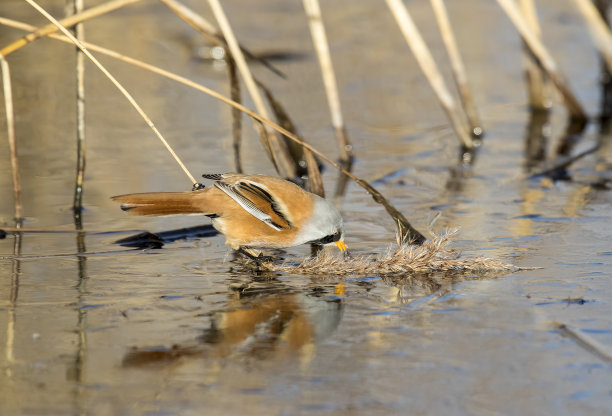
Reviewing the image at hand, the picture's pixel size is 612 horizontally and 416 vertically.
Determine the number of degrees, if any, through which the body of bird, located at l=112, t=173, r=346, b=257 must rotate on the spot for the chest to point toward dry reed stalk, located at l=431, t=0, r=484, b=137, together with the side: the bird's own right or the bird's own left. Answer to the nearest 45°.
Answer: approximately 45° to the bird's own left

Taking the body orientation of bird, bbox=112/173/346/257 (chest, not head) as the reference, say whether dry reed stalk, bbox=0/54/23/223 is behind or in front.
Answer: behind

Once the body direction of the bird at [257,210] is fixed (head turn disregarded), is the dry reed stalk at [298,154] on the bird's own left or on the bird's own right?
on the bird's own left

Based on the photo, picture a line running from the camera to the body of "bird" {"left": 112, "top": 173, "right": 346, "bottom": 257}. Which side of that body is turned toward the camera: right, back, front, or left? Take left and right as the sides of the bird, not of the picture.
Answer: right
